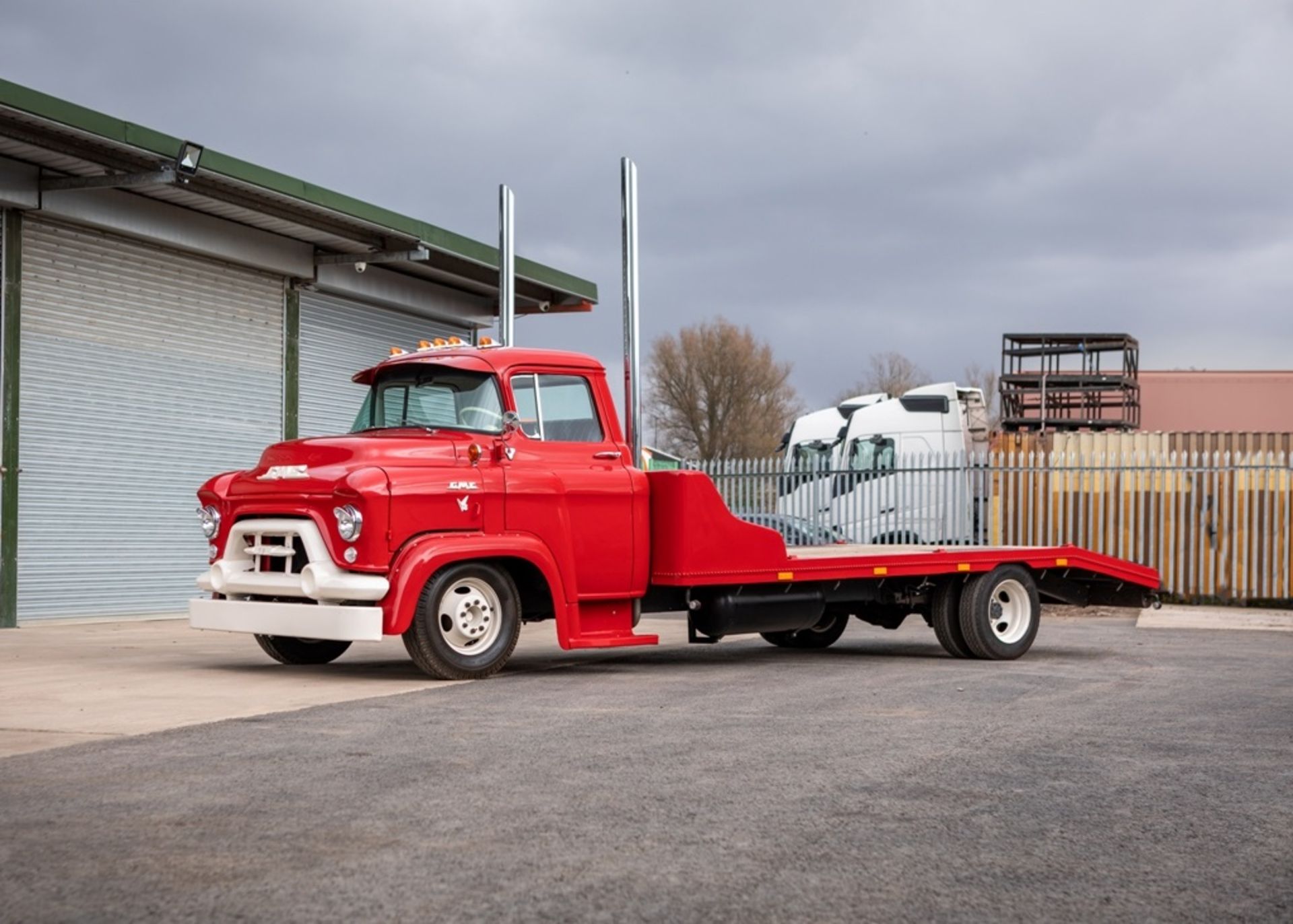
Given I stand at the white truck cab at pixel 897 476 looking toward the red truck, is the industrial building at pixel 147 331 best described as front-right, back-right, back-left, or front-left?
front-right

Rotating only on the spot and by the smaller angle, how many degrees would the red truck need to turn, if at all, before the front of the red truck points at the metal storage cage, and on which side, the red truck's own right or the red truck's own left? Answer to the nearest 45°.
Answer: approximately 180°

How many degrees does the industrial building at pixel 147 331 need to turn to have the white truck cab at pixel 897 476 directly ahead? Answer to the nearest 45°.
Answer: approximately 45° to its left

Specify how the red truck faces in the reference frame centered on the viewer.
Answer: facing the viewer and to the left of the viewer

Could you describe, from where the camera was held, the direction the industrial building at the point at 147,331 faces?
facing the viewer and to the right of the viewer

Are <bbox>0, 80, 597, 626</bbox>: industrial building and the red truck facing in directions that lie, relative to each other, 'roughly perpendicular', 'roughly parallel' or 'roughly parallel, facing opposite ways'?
roughly perpendicular

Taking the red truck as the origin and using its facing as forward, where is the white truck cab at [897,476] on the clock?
The white truck cab is roughly at 5 o'clock from the red truck.

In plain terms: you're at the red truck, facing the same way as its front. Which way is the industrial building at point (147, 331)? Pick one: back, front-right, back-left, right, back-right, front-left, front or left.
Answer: right

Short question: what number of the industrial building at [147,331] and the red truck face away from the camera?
0

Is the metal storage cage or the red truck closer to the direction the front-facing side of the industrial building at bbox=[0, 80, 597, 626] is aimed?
the red truck

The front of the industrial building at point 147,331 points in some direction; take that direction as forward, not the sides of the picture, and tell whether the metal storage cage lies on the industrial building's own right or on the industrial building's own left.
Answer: on the industrial building's own left
